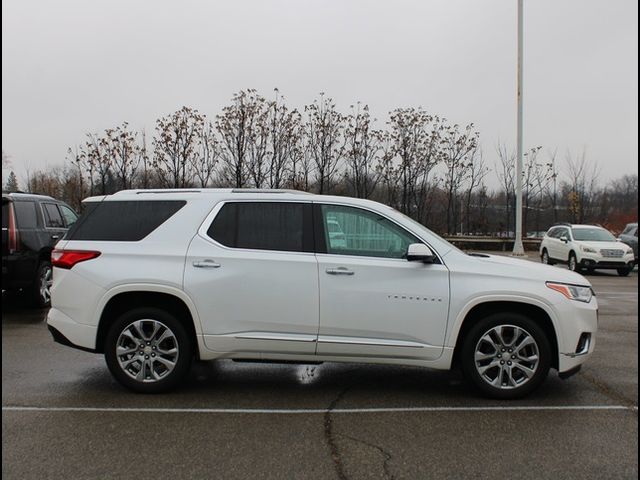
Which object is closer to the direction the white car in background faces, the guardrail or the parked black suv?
the parked black suv

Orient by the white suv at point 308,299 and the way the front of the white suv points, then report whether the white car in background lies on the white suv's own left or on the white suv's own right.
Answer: on the white suv's own left

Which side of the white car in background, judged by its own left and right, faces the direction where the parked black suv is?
right

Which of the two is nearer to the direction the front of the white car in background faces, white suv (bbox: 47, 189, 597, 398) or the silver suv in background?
the white suv

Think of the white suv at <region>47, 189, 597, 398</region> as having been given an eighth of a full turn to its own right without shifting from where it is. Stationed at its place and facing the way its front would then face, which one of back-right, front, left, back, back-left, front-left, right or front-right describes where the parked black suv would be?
back

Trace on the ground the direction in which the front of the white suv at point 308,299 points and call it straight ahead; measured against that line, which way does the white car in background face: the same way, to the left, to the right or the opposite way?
to the right

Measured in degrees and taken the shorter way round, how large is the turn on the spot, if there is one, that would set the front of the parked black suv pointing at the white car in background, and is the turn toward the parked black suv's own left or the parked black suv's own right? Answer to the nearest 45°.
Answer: approximately 45° to the parked black suv's own right

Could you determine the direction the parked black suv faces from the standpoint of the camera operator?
facing away from the viewer and to the right of the viewer

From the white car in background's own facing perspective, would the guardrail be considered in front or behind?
behind

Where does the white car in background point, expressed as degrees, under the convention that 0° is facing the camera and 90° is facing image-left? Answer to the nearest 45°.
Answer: approximately 315°

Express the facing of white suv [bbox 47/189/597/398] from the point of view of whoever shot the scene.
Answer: facing to the right of the viewer
